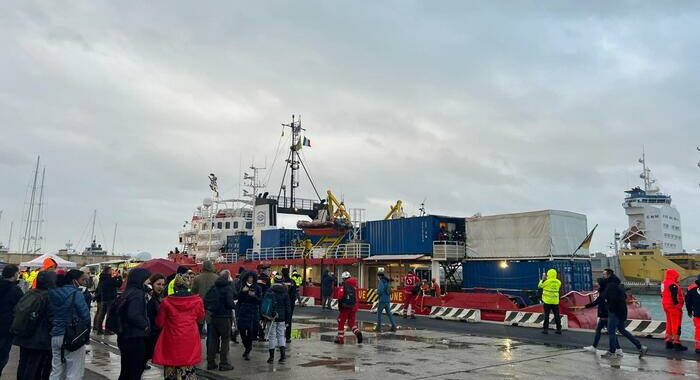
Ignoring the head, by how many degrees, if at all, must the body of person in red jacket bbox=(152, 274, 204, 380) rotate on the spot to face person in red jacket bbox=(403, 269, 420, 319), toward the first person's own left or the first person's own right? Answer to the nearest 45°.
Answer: approximately 45° to the first person's own right

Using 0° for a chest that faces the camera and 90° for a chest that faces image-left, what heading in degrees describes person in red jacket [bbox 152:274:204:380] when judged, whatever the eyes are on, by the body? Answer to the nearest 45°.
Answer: approximately 180°

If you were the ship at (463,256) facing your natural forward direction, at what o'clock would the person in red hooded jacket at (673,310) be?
The person in red hooded jacket is roughly at 7 o'clock from the ship.

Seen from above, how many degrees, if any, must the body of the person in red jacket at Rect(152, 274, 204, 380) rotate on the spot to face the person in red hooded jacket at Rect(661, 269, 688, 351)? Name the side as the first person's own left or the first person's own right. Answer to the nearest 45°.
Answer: approximately 90° to the first person's own right

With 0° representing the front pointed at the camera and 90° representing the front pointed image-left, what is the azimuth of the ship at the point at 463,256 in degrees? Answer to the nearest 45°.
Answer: approximately 135°

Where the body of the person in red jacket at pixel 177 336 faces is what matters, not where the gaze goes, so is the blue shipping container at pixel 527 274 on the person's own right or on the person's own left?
on the person's own right

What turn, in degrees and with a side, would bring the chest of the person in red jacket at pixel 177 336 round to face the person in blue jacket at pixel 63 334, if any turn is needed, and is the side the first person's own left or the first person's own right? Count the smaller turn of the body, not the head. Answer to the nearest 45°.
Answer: approximately 90° to the first person's own left
